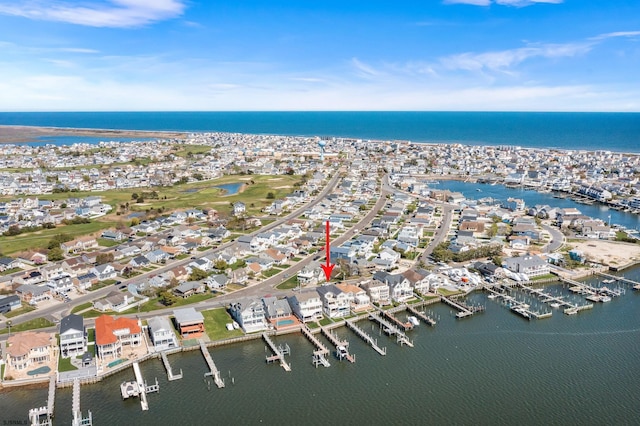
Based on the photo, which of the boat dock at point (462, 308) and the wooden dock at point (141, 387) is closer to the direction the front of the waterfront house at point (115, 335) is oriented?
the wooden dock

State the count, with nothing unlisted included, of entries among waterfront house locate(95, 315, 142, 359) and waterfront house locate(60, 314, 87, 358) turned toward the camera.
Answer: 2

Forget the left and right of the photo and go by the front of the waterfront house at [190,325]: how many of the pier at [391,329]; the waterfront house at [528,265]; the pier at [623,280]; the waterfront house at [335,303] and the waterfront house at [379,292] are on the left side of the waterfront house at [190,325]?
5

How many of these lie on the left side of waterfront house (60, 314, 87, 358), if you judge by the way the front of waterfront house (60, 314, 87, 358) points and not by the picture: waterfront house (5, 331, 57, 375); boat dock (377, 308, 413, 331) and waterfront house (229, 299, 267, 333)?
2

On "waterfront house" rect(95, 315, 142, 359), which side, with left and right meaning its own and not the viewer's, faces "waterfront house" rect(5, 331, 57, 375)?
left

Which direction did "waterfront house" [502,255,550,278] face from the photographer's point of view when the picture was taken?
facing the viewer and to the right of the viewer

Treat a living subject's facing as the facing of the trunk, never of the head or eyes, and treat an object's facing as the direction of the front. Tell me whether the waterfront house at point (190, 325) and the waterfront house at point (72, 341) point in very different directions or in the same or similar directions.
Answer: same or similar directions

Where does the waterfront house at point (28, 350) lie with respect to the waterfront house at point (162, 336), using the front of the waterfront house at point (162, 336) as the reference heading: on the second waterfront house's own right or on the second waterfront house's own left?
on the second waterfront house's own left

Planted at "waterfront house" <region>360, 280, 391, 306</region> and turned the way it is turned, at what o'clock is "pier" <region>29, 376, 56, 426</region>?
The pier is roughly at 3 o'clock from the waterfront house.

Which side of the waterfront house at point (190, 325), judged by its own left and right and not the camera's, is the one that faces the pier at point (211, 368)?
back

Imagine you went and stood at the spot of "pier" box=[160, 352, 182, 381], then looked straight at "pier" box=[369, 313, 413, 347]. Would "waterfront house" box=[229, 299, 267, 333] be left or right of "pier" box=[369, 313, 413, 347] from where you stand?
left

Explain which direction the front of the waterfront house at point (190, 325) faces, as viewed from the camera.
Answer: facing away from the viewer

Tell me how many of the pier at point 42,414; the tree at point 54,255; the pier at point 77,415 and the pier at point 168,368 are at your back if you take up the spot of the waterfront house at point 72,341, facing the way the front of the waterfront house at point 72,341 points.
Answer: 1

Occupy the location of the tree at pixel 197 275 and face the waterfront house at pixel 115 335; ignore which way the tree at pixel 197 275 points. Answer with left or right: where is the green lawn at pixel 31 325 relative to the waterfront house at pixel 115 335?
right
